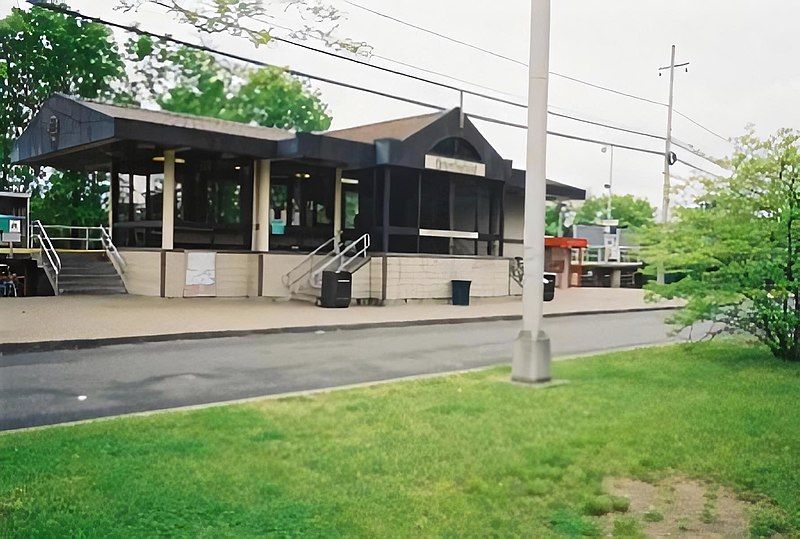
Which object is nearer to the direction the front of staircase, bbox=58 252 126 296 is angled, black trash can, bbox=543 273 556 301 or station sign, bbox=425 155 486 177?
the black trash can

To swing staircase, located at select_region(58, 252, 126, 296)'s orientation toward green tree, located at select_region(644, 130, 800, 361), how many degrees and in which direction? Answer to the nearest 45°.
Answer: approximately 45° to its left

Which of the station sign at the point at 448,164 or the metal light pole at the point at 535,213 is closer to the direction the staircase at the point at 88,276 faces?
the metal light pole

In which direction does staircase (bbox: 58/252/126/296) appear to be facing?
toward the camera

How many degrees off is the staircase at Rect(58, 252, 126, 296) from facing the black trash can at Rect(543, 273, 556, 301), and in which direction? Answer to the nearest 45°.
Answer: approximately 45° to its left
